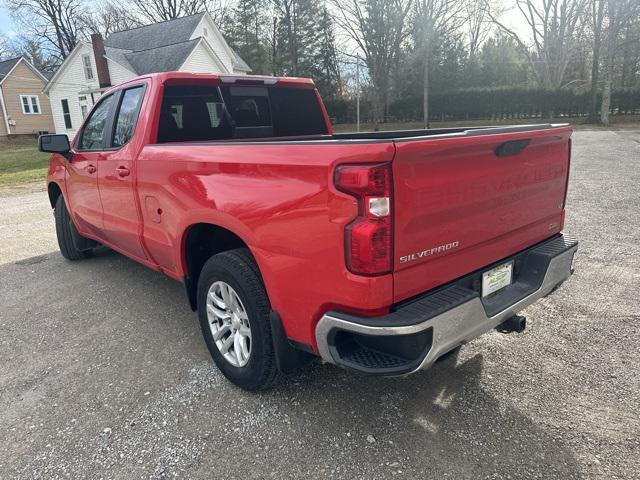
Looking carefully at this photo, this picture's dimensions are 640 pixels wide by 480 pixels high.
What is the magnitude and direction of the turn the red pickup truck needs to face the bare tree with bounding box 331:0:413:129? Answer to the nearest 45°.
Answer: approximately 45° to its right

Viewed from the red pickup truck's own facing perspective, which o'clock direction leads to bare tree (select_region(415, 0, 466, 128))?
The bare tree is roughly at 2 o'clock from the red pickup truck.

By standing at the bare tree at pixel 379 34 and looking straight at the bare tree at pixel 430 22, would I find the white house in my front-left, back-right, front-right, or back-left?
back-right

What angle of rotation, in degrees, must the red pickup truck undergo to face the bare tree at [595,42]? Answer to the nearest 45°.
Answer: approximately 90° to its right

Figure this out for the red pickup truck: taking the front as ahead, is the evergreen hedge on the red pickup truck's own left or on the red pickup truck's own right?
on the red pickup truck's own right

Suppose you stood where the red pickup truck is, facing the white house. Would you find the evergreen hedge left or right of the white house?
right

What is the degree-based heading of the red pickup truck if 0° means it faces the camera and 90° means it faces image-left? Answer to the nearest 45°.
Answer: approximately 135°

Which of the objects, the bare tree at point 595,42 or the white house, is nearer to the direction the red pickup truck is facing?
the white house

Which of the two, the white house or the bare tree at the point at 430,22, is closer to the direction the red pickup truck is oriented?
the white house
